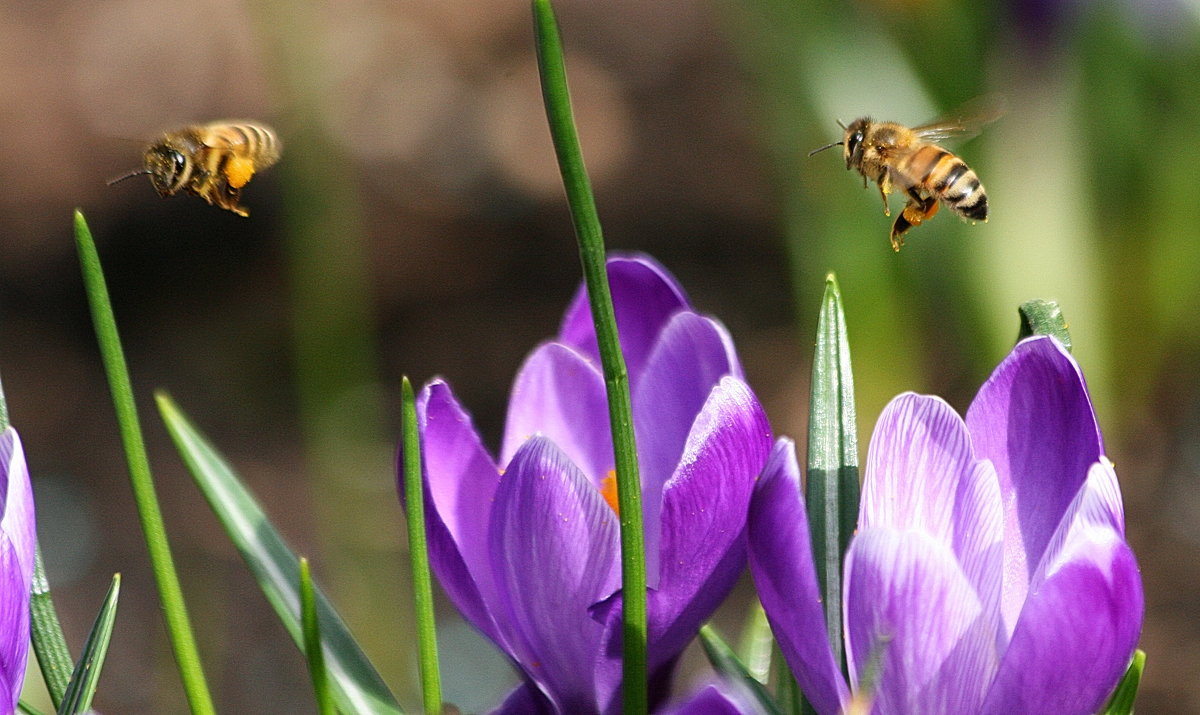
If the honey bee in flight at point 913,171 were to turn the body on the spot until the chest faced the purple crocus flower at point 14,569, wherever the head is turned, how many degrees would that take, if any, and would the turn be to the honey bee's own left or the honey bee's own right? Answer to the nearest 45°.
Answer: approximately 45° to the honey bee's own left

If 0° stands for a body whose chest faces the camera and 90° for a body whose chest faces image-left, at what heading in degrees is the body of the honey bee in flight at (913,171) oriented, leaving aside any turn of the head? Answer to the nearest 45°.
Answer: approximately 90°

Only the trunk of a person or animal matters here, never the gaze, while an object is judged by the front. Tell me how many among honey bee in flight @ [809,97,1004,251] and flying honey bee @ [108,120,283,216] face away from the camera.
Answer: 0

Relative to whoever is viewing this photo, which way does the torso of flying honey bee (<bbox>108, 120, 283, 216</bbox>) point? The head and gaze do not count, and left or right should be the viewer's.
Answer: facing the viewer and to the left of the viewer

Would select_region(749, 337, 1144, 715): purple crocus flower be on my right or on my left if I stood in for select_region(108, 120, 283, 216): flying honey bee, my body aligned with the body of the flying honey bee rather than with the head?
on my left
